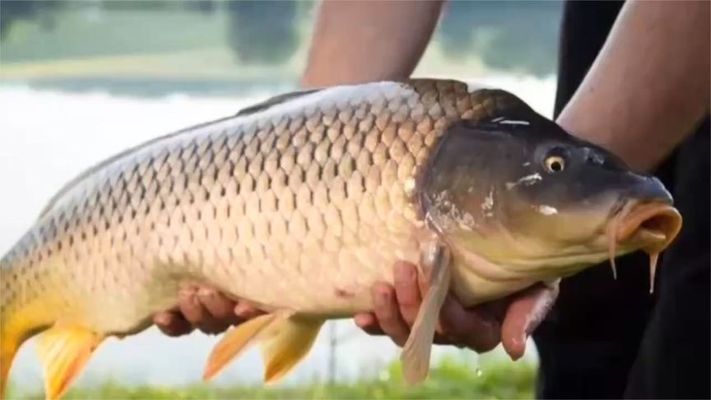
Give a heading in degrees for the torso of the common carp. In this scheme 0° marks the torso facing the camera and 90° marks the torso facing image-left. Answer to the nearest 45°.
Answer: approximately 270°
